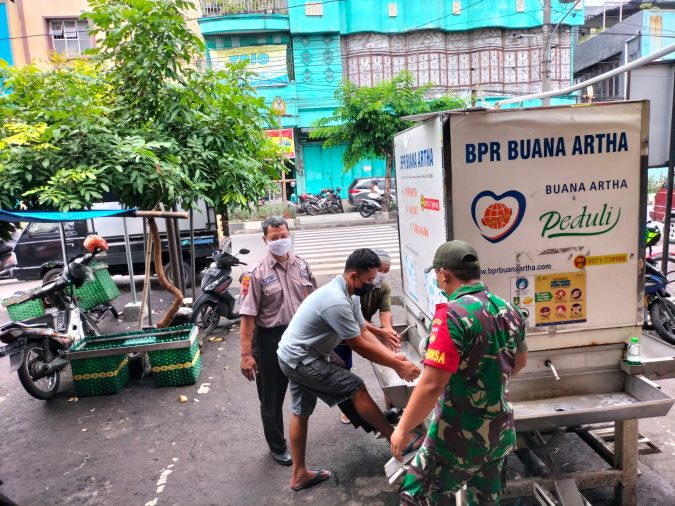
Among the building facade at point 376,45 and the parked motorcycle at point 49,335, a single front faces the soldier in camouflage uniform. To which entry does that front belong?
the building facade

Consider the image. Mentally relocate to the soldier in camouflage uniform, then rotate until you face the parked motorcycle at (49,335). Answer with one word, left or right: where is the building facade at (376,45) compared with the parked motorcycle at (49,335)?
right

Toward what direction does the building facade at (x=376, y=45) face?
toward the camera

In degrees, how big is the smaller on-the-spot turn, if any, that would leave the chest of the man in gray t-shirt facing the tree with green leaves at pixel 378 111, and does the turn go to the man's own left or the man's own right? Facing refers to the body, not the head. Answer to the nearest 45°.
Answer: approximately 90° to the man's own left

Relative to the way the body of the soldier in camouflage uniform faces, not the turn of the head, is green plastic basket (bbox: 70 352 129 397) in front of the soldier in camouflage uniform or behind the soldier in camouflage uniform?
in front

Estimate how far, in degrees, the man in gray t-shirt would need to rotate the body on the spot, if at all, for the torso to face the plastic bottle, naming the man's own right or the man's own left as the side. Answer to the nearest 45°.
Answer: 0° — they already face it

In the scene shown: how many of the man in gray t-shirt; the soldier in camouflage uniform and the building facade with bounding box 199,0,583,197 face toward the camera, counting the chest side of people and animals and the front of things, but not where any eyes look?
1

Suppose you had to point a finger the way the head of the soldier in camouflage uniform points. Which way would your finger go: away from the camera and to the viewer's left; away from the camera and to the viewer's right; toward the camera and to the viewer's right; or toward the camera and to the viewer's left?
away from the camera and to the viewer's left

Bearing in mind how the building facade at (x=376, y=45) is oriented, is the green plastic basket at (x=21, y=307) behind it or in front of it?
in front

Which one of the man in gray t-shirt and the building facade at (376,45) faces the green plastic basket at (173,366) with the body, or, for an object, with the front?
the building facade

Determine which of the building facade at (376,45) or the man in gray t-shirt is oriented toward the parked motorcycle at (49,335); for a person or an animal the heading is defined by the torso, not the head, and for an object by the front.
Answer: the building facade

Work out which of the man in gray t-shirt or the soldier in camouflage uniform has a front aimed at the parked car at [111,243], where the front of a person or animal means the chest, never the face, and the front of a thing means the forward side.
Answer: the soldier in camouflage uniform

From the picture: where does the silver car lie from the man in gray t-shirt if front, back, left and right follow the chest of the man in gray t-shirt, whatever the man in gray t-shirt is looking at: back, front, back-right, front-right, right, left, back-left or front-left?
left

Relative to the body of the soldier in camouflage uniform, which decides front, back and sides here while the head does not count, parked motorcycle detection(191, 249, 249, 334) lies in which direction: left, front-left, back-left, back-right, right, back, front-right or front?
front

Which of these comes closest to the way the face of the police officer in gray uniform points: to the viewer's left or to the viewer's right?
to the viewer's right

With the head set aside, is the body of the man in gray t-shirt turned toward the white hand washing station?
yes
